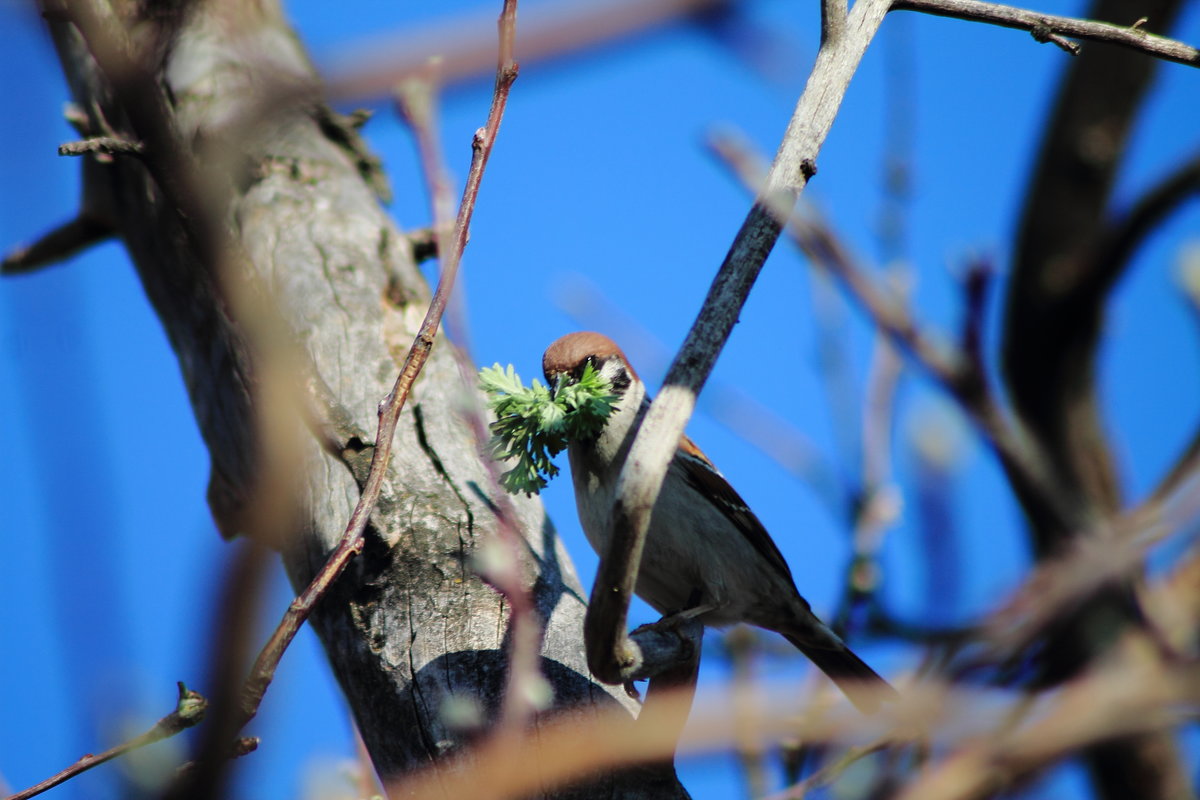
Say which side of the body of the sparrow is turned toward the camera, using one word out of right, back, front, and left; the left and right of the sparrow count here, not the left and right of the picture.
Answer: left

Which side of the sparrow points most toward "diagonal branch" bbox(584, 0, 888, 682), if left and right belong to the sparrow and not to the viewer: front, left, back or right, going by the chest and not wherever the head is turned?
left

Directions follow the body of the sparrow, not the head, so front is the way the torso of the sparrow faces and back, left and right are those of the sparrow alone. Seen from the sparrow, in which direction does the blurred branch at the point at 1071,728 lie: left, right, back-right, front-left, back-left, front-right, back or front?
left

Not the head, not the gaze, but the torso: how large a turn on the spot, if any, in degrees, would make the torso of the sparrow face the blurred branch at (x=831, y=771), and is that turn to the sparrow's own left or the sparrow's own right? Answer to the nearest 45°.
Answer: approximately 90° to the sparrow's own left

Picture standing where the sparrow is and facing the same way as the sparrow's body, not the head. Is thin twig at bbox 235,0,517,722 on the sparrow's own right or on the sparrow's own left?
on the sparrow's own right

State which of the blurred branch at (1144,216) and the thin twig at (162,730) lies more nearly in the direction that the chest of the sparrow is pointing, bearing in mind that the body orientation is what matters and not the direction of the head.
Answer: the thin twig
